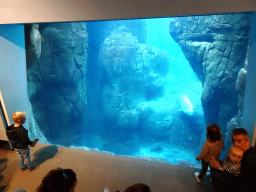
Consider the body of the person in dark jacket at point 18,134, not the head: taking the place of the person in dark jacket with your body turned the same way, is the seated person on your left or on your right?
on your right

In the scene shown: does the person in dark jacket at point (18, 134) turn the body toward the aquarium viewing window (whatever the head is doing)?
yes

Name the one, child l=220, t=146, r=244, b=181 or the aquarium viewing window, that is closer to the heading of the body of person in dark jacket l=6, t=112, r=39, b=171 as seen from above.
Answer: the aquarium viewing window

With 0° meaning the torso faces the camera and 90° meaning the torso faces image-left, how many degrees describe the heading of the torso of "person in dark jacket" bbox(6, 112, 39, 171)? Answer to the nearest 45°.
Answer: approximately 225°

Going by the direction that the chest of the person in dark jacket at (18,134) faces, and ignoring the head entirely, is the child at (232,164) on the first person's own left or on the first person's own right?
on the first person's own right
